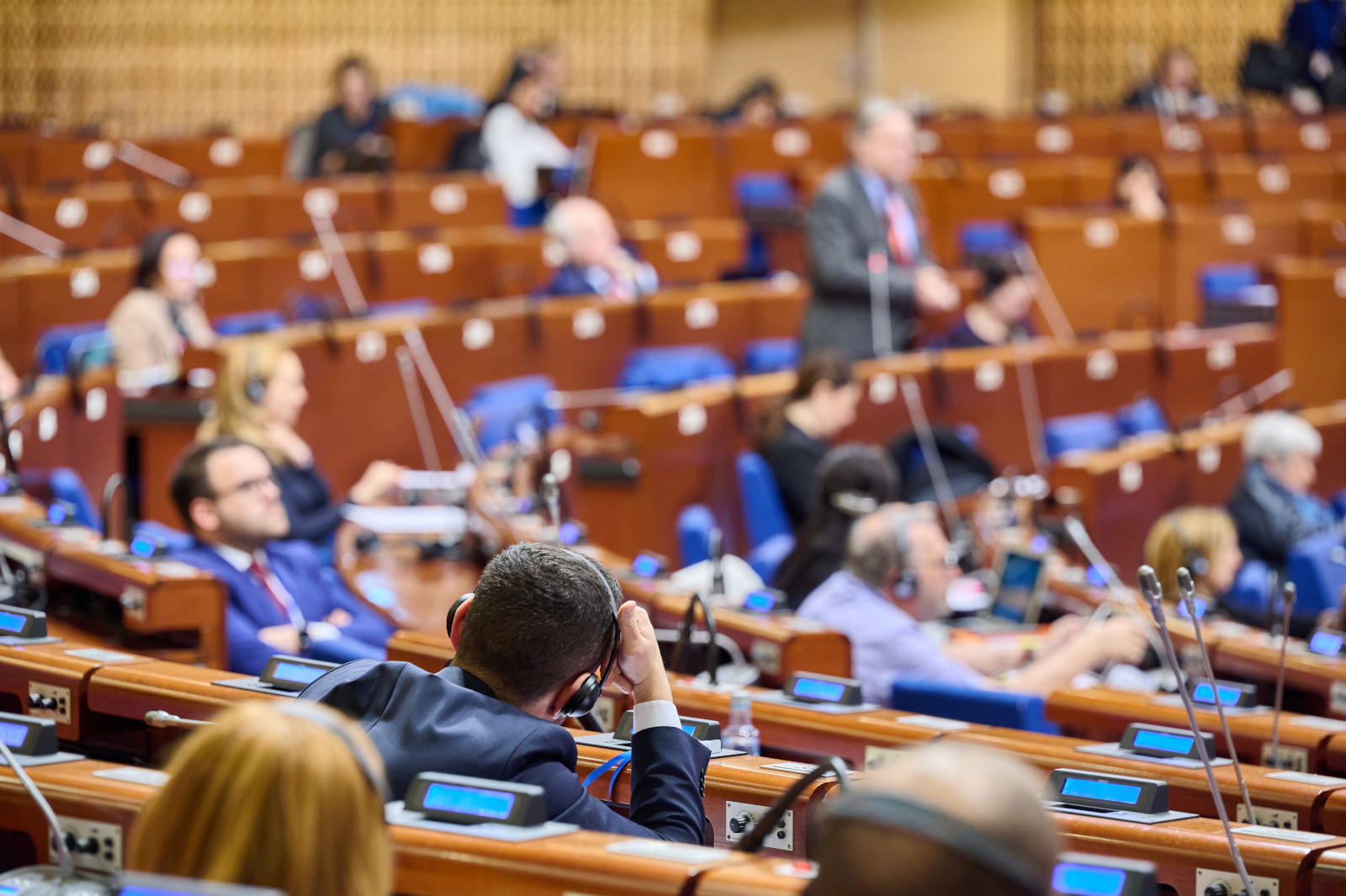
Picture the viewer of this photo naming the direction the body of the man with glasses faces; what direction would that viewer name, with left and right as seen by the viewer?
facing the viewer and to the right of the viewer

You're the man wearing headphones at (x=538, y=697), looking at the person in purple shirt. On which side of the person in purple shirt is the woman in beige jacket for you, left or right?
left

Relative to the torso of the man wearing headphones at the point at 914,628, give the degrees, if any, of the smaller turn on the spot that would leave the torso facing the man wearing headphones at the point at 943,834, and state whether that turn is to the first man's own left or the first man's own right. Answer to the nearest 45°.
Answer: approximately 90° to the first man's own right

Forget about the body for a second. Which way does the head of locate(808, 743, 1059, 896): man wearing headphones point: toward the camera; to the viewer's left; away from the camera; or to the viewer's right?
away from the camera

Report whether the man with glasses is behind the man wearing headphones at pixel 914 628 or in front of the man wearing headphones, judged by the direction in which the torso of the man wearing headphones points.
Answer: behind

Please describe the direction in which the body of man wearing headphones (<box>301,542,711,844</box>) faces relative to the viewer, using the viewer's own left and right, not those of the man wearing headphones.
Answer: facing away from the viewer and to the right of the viewer
